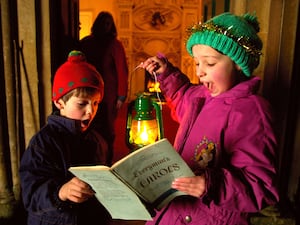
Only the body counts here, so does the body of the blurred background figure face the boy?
yes

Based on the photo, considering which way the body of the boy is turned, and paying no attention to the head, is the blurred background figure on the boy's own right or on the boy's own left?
on the boy's own left

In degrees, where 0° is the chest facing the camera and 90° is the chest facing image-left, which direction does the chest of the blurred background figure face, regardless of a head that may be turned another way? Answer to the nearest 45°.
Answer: approximately 0°
